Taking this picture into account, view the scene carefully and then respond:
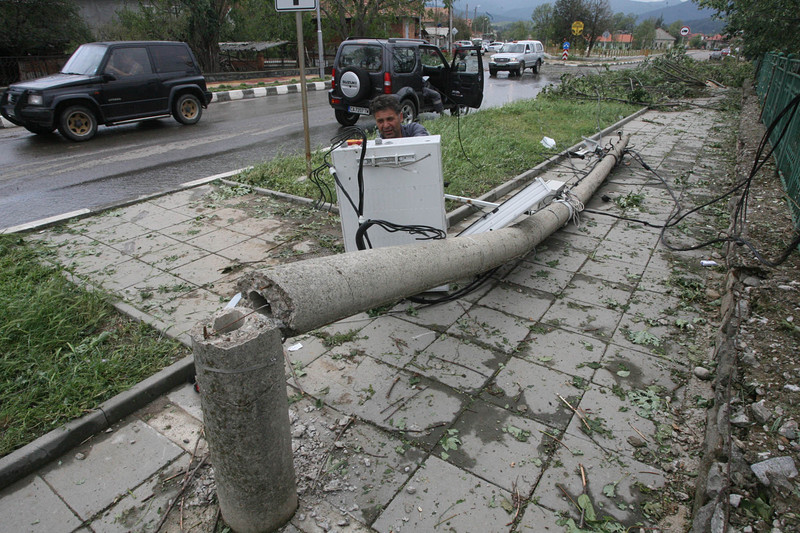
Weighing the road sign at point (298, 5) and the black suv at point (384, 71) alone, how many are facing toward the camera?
1

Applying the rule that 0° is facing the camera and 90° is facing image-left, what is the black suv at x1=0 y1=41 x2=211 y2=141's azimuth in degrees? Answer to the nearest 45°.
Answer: approximately 45°

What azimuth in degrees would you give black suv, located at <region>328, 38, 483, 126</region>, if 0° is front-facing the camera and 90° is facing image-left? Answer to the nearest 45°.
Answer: approximately 225°

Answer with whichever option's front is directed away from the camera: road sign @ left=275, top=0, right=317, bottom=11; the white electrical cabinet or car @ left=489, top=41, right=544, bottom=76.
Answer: the white electrical cabinet

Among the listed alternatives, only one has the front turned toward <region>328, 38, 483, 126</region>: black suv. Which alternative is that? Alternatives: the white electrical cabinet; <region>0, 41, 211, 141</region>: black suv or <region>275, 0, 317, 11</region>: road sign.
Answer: the white electrical cabinet

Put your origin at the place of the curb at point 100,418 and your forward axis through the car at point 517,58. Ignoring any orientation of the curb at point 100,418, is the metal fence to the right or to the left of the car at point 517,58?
right

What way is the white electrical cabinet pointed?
away from the camera

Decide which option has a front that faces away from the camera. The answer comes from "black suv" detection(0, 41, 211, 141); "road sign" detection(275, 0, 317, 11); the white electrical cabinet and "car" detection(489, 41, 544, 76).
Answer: the white electrical cabinet
